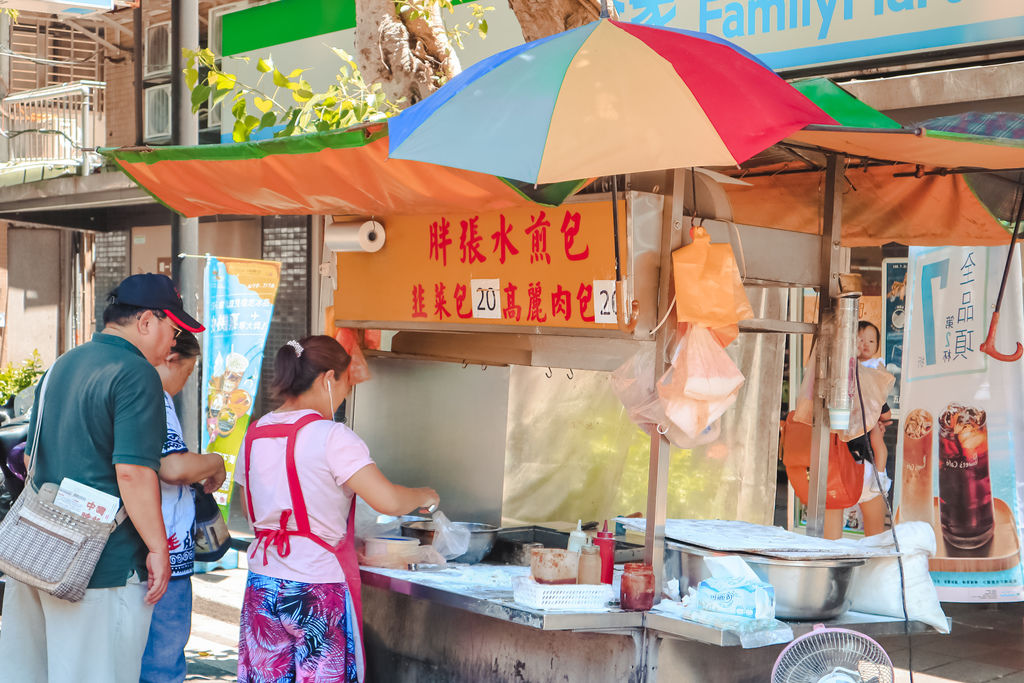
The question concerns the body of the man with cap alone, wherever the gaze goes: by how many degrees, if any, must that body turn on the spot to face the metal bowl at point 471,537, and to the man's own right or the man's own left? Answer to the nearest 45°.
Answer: approximately 45° to the man's own right

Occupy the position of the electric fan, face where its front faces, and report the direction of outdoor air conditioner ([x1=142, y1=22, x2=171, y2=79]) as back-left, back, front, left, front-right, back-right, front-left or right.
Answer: back-right

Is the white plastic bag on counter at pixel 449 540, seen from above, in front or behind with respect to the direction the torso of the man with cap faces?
in front

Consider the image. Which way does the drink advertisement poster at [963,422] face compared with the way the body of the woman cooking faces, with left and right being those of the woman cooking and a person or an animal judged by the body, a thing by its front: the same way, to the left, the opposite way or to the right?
the opposite way

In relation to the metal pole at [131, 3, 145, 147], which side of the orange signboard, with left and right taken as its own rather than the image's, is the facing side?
right

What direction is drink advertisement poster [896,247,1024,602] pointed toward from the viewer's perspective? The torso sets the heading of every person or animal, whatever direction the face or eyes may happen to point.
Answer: toward the camera

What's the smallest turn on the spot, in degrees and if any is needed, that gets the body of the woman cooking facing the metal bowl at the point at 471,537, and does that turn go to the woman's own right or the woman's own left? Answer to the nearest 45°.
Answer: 0° — they already face it

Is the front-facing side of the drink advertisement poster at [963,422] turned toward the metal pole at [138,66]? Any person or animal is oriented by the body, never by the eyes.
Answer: no

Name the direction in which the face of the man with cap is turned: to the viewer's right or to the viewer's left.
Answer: to the viewer's right

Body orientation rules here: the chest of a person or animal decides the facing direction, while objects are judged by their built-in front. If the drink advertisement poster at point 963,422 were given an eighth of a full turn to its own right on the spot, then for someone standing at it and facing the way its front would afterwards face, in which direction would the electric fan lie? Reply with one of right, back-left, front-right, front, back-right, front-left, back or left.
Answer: front-left

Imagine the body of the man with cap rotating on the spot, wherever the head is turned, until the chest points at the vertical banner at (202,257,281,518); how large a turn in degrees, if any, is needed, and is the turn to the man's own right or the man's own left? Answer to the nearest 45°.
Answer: approximately 45° to the man's own left

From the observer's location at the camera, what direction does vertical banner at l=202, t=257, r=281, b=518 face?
facing the viewer

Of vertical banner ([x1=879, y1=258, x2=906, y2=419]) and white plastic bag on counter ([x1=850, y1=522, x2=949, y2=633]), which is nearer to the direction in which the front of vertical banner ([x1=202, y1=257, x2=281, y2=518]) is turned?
the white plastic bag on counter

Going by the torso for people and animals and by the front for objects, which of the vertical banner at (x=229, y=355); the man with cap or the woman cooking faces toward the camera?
the vertical banner

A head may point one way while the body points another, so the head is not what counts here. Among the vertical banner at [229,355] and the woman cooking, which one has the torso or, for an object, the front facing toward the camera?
the vertical banner

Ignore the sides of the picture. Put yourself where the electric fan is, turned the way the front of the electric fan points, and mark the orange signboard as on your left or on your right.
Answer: on your right

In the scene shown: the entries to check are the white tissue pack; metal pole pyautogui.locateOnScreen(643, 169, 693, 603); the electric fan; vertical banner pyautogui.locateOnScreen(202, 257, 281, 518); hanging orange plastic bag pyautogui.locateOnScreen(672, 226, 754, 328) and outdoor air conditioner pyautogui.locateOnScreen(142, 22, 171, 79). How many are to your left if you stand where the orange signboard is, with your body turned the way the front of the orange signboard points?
4

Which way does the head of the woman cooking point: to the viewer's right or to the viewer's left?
to the viewer's right
